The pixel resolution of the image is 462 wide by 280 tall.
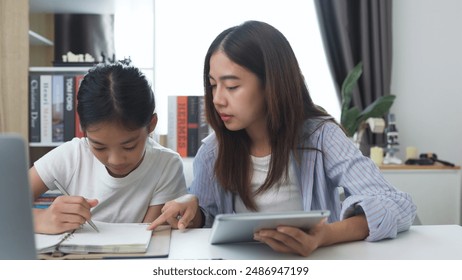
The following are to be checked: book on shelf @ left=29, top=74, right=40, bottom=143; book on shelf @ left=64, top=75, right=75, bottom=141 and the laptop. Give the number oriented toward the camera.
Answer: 2

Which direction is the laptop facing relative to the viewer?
away from the camera

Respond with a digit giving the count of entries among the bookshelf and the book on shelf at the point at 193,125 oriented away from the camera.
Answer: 0

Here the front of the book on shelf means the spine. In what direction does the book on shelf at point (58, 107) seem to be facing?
toward the camera

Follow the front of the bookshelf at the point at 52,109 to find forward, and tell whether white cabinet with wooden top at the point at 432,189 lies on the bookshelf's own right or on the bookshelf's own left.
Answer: on the bookshelf's own left

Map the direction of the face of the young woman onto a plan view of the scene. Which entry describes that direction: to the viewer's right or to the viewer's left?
to the viewer's left

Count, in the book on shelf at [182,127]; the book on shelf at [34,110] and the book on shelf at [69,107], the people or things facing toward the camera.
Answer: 3

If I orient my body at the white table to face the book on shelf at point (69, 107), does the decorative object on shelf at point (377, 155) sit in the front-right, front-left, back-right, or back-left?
front-right

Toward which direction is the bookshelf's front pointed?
toward the camera

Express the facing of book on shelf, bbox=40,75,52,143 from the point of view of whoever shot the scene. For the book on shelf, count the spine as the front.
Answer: facing the viewer
